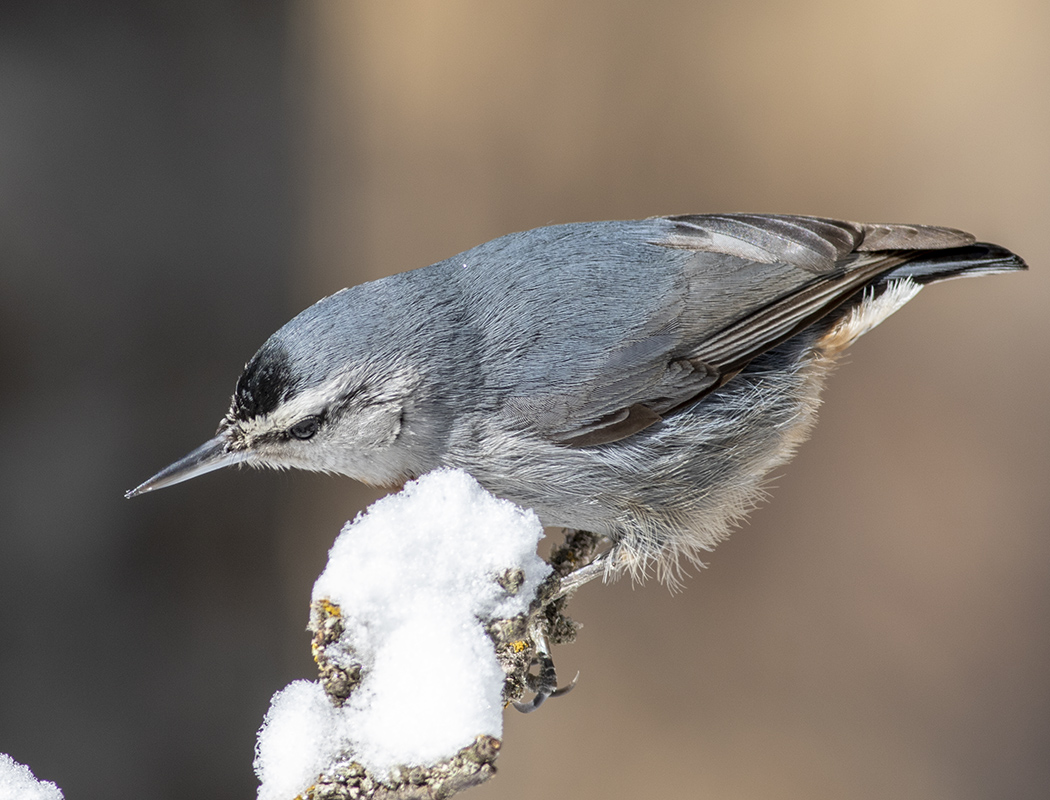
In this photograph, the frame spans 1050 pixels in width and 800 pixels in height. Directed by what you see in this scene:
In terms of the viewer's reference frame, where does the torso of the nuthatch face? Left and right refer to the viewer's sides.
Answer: facing to the left of the viewer
